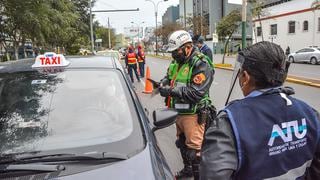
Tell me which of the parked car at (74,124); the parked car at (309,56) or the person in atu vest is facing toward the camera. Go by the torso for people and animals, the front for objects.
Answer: the parked car at (74,124)

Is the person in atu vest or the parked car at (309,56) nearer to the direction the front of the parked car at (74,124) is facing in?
the person in atu vest

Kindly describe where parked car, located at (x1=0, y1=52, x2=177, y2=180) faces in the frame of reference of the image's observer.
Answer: facing the viewer

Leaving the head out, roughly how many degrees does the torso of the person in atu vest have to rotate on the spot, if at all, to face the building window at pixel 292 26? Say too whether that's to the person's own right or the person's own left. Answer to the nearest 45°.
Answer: approximately 45° to the person's own right

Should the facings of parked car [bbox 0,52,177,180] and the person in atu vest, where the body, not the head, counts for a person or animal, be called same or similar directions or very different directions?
very different directions

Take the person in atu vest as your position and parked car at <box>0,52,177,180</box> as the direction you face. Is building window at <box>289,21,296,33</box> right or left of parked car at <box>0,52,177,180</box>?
right

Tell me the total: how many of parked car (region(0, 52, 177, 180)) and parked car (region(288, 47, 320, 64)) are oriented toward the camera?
1

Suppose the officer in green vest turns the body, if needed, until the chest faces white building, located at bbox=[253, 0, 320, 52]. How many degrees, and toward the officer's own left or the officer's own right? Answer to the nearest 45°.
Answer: approximately 135° to the officer's own right

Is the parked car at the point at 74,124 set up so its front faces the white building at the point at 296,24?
no

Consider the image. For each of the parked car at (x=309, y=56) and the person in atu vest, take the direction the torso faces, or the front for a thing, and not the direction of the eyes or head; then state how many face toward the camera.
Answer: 0

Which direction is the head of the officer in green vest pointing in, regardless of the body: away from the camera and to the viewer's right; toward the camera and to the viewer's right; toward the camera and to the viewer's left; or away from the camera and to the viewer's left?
toward the camera and to the viewer's left

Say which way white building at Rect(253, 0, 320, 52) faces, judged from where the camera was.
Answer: facing the viewer and to the left of the viewer

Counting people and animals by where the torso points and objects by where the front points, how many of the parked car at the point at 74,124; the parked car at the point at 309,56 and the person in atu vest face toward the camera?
1

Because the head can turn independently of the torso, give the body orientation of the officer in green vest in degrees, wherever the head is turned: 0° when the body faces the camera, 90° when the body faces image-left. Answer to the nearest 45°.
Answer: approximately 45°

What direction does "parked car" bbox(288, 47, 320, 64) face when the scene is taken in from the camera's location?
facing away from the viewer and to the left of the viewer
